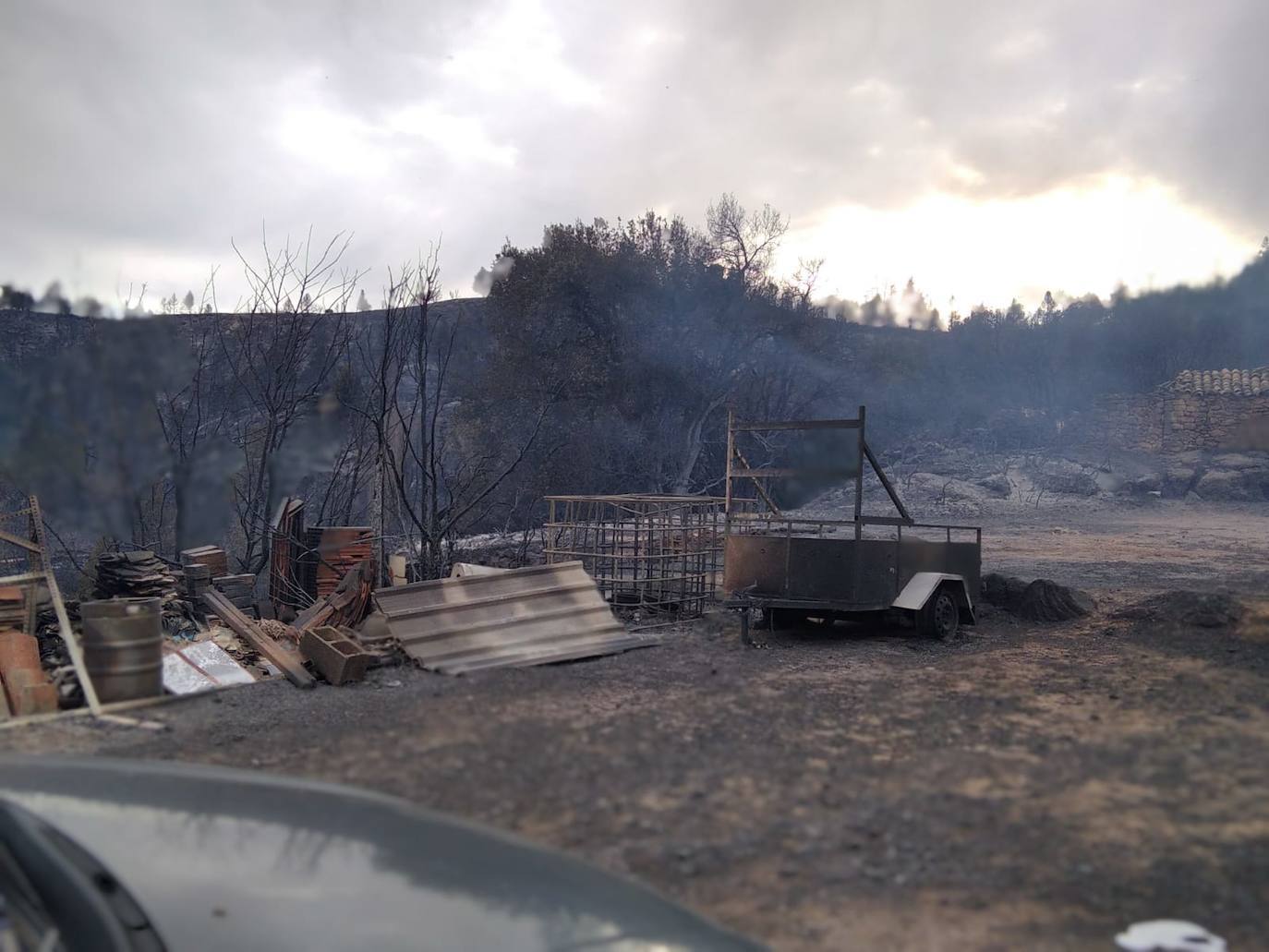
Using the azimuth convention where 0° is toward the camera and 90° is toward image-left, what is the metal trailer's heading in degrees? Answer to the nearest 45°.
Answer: approximately 45°

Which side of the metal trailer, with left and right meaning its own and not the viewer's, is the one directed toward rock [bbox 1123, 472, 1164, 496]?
back

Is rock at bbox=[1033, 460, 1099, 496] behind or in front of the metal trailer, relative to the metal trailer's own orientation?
behind

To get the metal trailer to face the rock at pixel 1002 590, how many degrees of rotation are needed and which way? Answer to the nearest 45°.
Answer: approximately 180°

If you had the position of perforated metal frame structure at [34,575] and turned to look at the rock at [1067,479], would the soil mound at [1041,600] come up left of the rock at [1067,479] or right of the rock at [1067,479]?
right

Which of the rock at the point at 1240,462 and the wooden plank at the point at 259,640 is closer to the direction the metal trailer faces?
the wooden plank

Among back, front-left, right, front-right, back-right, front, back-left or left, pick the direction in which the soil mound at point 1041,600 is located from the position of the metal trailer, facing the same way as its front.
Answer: back

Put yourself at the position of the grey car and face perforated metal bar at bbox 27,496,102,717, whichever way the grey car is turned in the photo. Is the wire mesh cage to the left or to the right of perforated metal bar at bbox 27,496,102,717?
right
